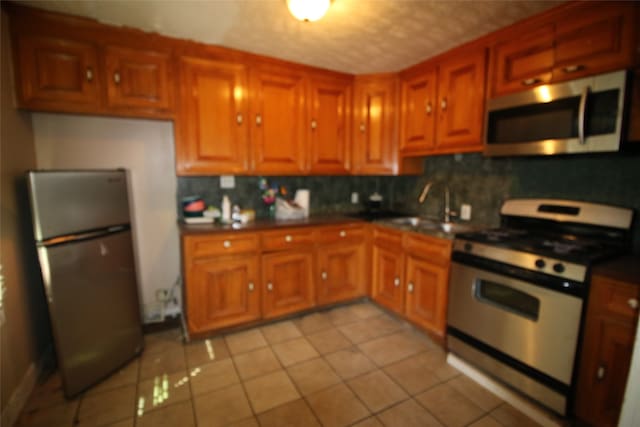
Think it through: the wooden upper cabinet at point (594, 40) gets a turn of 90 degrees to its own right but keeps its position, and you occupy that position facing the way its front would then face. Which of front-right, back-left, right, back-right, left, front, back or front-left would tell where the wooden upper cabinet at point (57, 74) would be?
left

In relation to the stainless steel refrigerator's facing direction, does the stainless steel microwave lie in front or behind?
in front

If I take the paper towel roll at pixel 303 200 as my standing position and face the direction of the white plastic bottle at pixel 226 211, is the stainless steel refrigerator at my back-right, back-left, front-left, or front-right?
front-left

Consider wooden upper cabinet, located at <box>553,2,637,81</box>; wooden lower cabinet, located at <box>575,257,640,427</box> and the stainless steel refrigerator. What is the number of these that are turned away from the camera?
0

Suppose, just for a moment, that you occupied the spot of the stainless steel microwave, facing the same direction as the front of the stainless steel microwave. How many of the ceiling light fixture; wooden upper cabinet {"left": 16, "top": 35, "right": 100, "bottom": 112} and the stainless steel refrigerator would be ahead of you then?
3

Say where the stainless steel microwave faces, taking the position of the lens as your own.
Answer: facing the viewer and to the left of the viewer

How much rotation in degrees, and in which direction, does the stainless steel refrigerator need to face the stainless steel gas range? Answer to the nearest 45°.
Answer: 0° — it already faces it

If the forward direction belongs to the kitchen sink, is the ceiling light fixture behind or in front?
in front

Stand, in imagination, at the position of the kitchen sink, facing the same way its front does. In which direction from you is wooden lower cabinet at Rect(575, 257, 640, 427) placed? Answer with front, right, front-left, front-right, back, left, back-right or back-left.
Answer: left

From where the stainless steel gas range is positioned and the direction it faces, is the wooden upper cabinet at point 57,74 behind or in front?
in front

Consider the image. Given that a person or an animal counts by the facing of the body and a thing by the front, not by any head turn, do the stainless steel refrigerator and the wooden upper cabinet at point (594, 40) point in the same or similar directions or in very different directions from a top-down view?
very different directions
